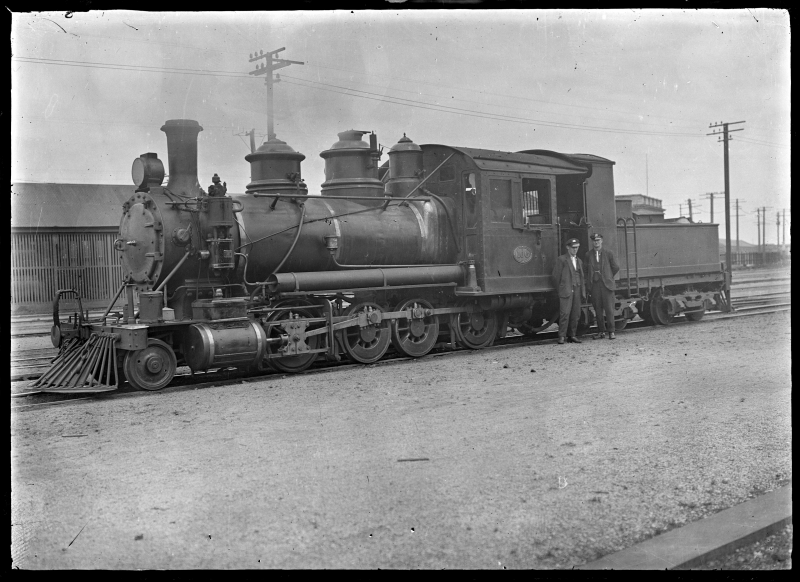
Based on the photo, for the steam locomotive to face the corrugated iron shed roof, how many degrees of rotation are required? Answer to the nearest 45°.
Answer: approximately 90° to its right

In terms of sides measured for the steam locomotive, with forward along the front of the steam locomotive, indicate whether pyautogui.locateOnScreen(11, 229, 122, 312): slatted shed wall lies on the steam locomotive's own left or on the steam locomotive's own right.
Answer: on the steam locomotive's own right

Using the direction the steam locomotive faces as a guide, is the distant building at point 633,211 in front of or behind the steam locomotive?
behind

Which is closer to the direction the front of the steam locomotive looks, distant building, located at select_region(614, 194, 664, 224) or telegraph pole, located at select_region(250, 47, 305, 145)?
the telegraph pole

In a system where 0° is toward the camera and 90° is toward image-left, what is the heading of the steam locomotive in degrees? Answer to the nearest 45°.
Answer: approximately 45°
